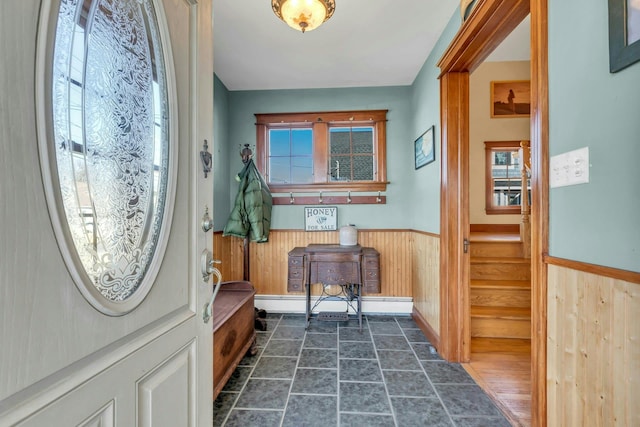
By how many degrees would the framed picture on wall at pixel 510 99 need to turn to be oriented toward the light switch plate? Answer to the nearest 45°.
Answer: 0° — it already faces it

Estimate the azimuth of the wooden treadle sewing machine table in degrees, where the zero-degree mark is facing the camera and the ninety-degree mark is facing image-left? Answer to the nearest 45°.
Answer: approximately 0°

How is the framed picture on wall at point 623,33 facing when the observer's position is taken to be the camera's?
facing the viewer and to the left of the viewer

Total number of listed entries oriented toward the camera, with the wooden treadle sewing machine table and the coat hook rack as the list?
2

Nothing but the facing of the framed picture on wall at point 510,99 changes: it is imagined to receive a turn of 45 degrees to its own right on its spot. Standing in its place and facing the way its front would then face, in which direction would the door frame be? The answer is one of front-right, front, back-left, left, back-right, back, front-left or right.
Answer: front-left

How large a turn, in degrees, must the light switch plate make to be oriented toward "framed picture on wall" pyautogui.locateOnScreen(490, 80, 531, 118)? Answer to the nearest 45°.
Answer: approximately 135° to its right

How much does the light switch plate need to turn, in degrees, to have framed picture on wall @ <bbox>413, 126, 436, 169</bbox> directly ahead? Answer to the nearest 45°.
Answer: approximately 90° to its right

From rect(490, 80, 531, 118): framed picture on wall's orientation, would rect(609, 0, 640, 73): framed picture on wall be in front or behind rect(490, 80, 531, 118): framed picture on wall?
in front

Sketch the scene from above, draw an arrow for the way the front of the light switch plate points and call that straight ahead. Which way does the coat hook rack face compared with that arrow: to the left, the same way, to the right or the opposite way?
to the left

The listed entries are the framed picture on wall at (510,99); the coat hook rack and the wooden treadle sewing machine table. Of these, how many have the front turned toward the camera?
3

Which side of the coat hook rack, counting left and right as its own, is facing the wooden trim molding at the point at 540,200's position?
front

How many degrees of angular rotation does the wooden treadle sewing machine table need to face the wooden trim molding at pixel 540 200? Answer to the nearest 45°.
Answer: approximately 45° to its left

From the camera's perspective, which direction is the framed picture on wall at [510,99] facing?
toward the camera
